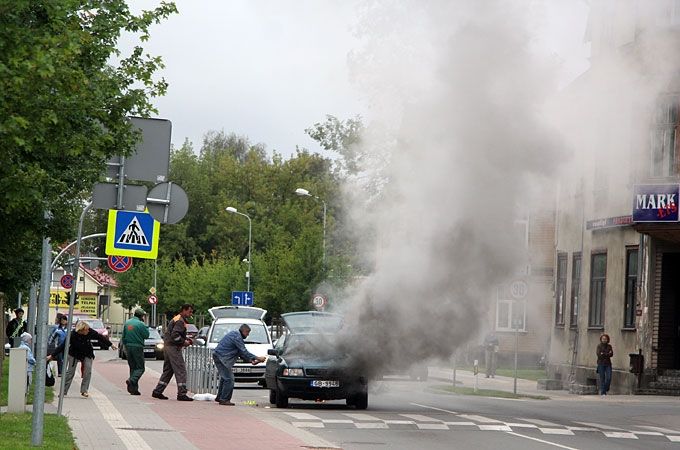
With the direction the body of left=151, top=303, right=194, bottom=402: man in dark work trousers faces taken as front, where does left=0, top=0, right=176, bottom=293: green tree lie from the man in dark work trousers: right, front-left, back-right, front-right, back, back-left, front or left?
right

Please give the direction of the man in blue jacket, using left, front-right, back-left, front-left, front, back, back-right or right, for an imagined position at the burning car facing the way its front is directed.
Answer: front-right

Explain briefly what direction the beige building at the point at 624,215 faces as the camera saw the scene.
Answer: facing the viewer and to the left of the viewer

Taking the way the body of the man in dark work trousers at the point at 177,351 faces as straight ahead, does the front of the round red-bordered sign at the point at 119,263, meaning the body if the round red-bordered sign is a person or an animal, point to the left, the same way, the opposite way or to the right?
to the right

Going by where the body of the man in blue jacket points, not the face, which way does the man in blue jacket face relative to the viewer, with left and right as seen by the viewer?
facing to the right of the viewer

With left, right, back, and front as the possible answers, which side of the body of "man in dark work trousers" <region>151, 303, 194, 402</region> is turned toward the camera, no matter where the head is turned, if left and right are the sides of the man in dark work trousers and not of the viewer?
right

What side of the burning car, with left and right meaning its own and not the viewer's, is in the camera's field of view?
front

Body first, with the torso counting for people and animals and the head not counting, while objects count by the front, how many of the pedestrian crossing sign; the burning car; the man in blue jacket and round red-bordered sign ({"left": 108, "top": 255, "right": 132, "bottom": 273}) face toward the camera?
3

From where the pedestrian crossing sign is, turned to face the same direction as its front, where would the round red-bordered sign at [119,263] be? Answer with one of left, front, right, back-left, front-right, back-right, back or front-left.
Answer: back

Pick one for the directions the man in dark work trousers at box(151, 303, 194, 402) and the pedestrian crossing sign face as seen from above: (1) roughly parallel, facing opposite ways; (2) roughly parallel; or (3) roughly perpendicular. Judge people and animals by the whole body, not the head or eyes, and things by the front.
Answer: roughly perpendicular

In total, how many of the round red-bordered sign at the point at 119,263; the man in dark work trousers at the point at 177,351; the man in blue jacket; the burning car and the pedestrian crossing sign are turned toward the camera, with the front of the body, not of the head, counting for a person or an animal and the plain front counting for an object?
3

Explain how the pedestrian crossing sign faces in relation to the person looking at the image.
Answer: facing the viewer

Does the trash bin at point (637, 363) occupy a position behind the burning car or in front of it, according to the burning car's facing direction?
behind

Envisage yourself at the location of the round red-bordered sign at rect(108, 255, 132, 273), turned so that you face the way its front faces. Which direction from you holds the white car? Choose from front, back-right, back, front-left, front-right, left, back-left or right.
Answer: back-left

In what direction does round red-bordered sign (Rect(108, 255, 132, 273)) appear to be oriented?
toward the camera

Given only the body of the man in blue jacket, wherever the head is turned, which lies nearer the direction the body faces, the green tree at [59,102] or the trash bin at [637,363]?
the trash bin

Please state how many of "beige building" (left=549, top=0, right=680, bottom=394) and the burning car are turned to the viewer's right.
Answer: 0
